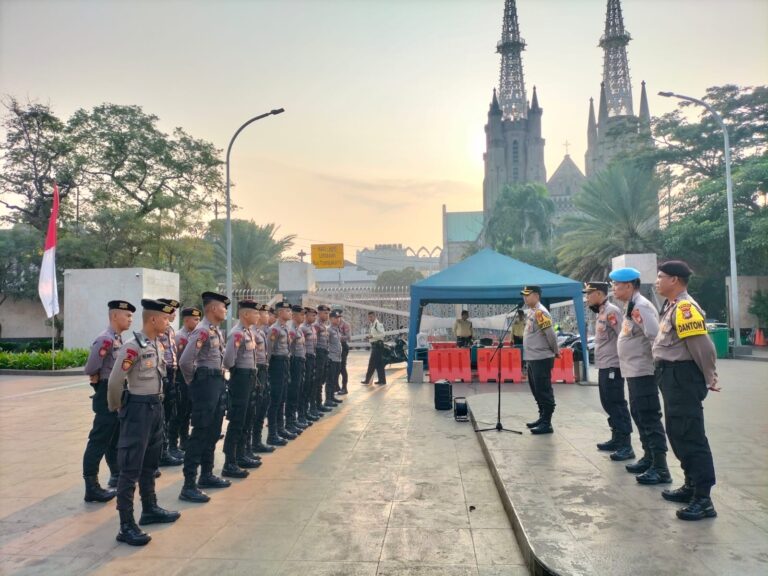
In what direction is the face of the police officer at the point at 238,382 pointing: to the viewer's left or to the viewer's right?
to the viewer's right

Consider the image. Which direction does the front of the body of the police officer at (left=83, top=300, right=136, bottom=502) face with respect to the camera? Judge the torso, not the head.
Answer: to the viewer's right

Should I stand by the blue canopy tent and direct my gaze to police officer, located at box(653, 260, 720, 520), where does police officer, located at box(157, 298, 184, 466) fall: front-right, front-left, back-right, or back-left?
front-right

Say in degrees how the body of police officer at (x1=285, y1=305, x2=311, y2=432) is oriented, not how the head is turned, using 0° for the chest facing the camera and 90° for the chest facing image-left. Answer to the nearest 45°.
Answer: approximately 270°

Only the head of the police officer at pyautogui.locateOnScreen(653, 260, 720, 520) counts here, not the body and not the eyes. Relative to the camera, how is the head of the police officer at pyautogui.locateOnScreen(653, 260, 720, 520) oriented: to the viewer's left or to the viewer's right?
to the viewer's left

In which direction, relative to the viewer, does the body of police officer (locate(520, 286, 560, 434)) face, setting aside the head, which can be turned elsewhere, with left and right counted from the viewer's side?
facing to the left of the viewer

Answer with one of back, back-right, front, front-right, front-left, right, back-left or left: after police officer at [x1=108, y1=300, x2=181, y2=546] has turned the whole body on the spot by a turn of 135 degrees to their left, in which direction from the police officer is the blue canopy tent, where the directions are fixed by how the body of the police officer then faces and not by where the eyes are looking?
front-right

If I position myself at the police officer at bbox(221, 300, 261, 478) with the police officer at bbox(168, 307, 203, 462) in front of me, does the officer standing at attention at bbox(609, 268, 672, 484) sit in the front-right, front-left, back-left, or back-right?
back-right

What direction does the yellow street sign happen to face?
toward the camera

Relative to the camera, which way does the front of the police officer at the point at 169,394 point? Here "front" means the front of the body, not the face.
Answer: to the viewer's right

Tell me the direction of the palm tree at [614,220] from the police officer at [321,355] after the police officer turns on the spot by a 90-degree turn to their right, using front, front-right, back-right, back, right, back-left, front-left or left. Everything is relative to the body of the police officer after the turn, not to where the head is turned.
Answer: back-left

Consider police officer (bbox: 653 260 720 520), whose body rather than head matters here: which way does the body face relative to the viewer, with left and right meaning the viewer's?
facing to the left of the viewer

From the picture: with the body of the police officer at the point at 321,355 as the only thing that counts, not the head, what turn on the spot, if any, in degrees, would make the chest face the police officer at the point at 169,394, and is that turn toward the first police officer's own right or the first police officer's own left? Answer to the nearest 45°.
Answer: approximately 135° to the first police officer's own right

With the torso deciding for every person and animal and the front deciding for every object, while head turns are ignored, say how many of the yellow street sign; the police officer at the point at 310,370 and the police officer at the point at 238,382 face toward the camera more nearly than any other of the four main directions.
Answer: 1

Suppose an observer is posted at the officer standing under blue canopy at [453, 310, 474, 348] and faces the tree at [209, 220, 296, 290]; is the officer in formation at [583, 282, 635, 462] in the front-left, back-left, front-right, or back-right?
back-left

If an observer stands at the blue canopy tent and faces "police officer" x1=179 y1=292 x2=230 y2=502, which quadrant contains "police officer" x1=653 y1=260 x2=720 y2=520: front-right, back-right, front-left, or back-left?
front-left

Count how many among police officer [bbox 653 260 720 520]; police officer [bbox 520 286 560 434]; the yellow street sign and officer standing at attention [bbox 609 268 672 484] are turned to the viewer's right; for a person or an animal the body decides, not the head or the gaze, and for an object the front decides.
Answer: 0

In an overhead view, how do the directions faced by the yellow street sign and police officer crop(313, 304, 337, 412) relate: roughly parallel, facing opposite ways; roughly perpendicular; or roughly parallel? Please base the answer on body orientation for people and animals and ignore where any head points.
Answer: roughly perpendicular

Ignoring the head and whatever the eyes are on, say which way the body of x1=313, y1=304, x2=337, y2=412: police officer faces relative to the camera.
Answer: to the viewer's right
